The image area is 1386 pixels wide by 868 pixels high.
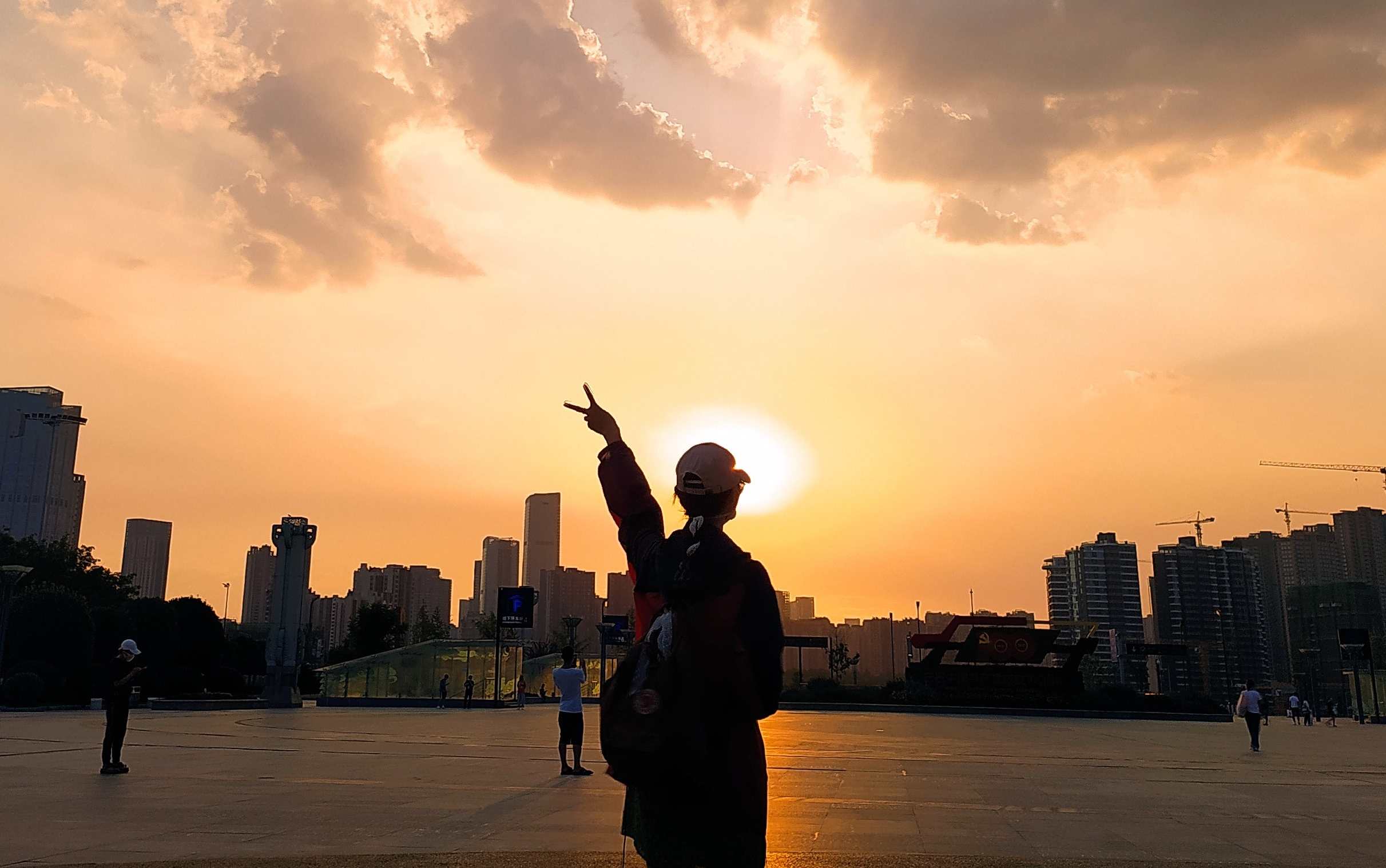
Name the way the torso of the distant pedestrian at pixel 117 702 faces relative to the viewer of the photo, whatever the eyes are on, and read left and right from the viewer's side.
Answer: facing to the right of the viewer

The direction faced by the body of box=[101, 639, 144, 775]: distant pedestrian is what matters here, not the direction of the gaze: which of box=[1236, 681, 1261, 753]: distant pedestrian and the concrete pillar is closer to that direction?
the distant pedestrian

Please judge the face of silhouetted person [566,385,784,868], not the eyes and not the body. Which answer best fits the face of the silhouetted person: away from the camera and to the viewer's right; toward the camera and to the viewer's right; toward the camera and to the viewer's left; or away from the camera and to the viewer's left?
away from the camera and to the viewer's right

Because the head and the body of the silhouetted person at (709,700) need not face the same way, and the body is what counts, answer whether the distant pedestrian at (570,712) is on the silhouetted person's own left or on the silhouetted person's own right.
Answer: on the silhouetted person's own left

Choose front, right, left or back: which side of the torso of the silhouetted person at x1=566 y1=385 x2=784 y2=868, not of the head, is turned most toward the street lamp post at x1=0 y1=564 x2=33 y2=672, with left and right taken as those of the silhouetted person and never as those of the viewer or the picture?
left

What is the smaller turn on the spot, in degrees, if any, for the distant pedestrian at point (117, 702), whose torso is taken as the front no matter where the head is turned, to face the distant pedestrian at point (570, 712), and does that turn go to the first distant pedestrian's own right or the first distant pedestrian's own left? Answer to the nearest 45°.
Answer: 0° — they already face them

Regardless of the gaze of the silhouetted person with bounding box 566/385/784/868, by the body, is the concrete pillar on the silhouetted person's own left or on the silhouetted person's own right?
on the silhouetted person's own left

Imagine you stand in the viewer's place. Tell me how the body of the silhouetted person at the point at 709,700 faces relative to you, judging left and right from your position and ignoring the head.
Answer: facing away from the viewer and to the right of the viewer
